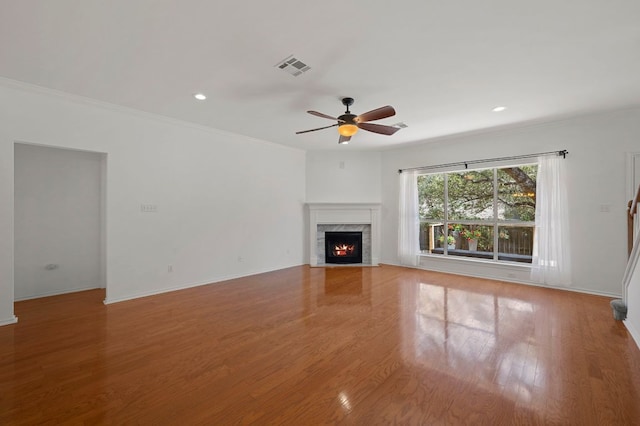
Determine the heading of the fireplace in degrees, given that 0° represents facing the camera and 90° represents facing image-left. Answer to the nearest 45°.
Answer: approximately 0°

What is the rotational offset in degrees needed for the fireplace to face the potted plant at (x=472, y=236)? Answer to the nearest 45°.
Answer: approximately 90° to its left

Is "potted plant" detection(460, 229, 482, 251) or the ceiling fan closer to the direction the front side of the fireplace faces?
the ceiling fan

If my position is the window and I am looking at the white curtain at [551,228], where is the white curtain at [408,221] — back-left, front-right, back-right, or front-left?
back-right

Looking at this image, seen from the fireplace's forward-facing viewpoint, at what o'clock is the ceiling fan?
The ceiling fan is roughly at 12 o'clock from the fireplace.

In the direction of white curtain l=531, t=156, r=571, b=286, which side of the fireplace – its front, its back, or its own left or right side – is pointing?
left

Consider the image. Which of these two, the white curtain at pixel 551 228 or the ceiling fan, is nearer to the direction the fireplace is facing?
the ceiling fan

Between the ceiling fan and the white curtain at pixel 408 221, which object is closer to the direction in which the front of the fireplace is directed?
the ceiling fan

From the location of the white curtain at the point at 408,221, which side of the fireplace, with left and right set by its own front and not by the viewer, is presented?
left
